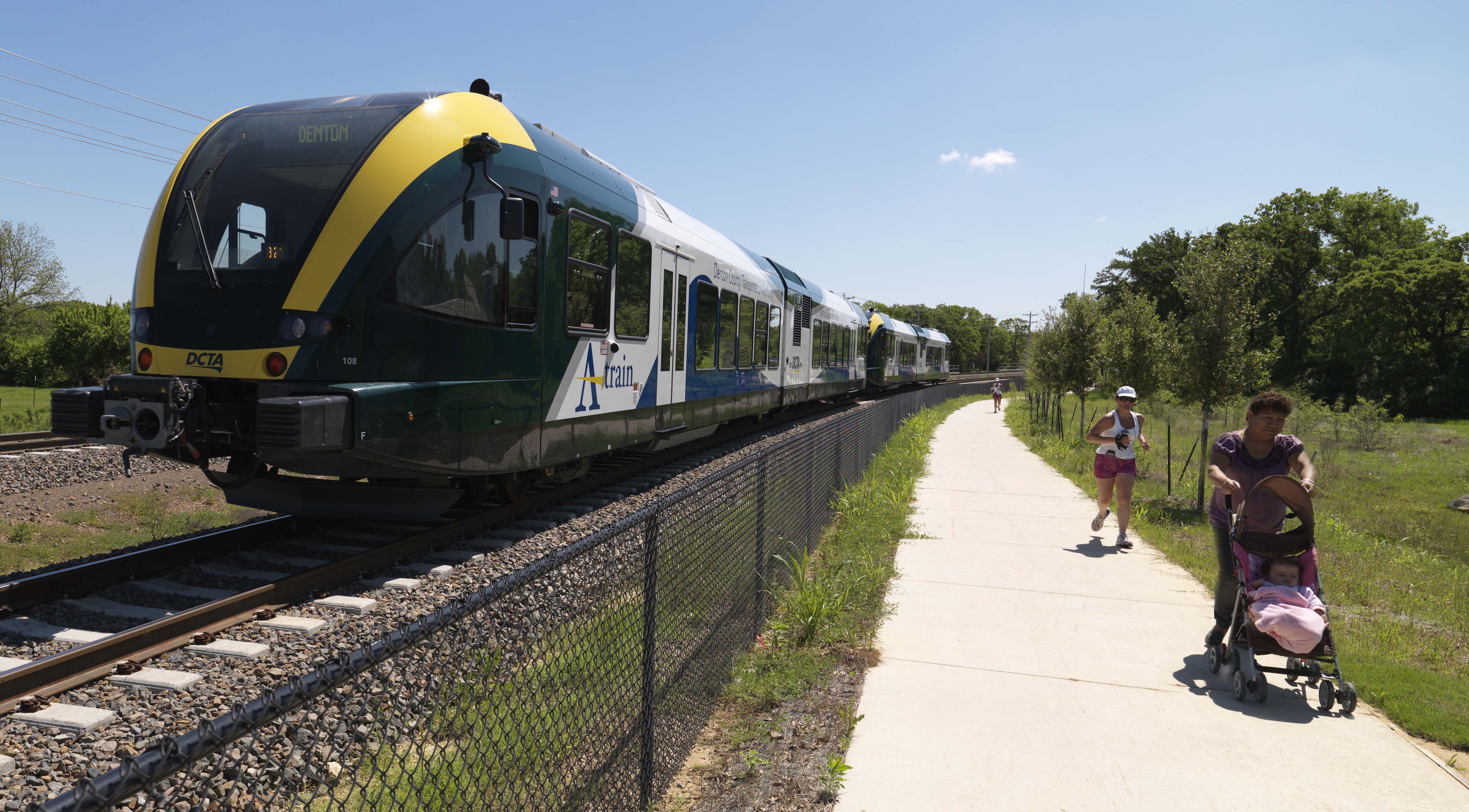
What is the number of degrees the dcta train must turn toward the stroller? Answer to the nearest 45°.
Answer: approximately 90° to its left

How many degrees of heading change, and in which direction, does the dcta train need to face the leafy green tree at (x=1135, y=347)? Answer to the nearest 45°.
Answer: approximately 180°

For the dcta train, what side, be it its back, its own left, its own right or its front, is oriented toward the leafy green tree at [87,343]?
right

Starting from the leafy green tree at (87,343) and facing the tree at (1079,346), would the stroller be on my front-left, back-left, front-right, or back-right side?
front-right

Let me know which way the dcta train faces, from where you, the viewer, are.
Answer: facing the viewer and to the left of the viewer
